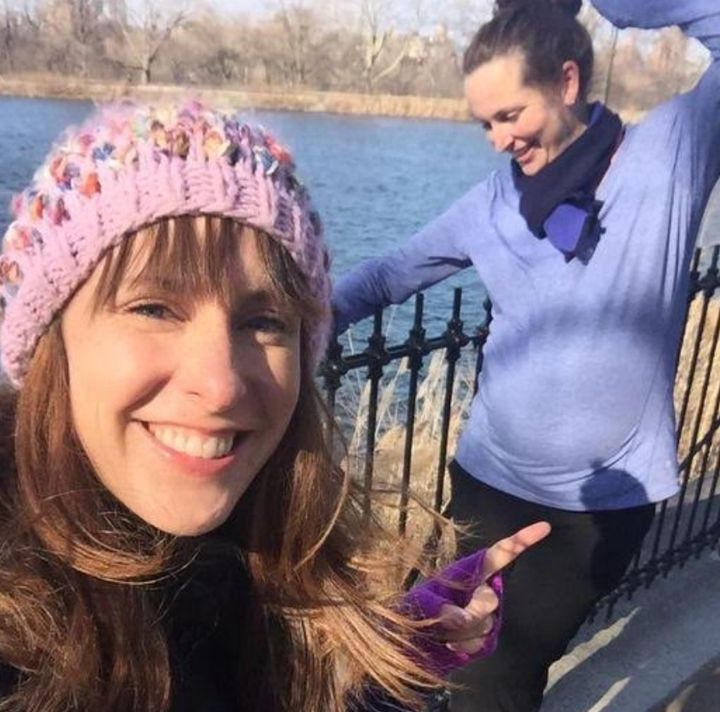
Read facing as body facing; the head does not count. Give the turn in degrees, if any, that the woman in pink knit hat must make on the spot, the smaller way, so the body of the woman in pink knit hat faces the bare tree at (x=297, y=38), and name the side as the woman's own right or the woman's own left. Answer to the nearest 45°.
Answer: approximately 180°

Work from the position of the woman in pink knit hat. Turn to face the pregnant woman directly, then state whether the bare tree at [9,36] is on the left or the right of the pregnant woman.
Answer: left

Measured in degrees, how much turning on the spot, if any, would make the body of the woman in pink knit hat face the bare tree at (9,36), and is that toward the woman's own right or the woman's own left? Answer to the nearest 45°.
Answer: approximately 180°

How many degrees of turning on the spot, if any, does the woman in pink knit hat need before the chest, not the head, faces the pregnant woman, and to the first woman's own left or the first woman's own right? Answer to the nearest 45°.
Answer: approximately 135° to the first woman's own left

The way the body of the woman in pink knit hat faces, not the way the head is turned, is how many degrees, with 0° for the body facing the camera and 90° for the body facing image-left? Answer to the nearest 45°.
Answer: approximately 0°

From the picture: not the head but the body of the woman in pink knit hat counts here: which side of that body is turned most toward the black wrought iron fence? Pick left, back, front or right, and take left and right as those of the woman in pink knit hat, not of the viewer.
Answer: back

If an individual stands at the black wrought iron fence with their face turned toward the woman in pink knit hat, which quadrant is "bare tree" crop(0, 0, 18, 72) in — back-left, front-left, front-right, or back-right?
back-right
